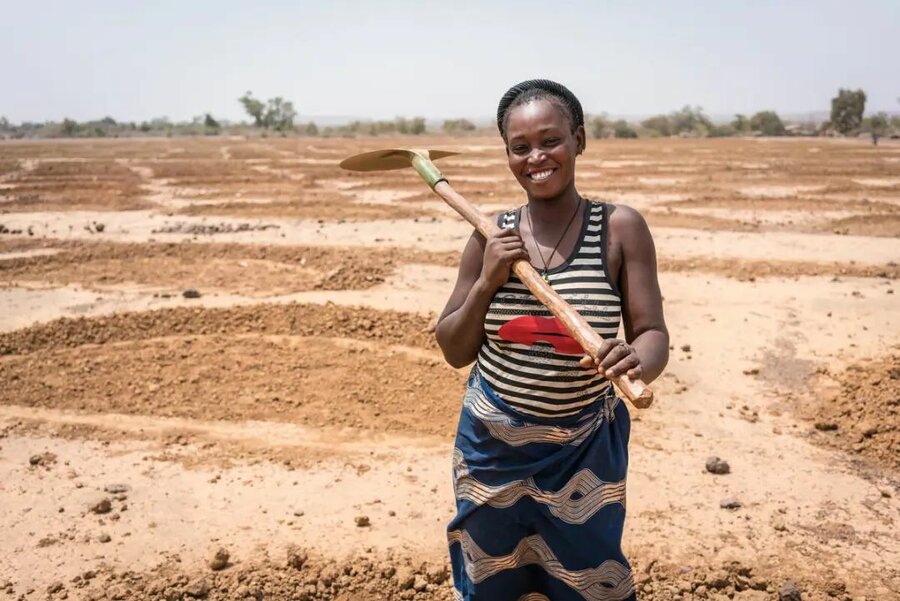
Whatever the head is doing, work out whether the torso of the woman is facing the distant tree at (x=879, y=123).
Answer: no

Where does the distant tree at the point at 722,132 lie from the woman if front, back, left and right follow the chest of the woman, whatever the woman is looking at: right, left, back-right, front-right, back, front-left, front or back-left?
back

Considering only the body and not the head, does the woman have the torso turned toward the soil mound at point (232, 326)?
no

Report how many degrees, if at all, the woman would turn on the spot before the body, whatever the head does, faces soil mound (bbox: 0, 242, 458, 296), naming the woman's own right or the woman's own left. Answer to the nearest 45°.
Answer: approximately 135° to the woman's own right

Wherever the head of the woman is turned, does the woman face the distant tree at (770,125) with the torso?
no

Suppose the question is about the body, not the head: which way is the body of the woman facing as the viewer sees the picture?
toward the camera

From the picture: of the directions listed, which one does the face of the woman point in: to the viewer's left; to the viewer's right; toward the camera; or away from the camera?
toward the camera

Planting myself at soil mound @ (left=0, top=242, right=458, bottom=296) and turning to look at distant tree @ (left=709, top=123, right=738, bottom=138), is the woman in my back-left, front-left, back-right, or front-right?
back-right

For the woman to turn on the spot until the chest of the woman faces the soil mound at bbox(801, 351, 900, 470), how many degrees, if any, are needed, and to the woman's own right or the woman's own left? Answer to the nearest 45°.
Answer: approximately 135° to the woman's own left
